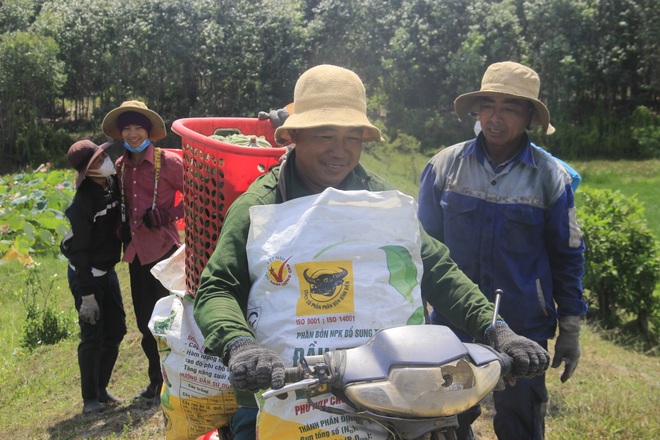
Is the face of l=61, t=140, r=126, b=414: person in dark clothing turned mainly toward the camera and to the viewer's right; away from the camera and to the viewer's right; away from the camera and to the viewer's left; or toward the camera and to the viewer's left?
toward the camera and to the viewer's right

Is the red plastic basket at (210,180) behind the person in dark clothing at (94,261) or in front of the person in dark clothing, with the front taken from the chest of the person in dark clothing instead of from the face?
in front

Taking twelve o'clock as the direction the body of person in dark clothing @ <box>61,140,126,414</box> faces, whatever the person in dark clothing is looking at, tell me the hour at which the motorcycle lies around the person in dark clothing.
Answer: The motorcycle is roughly at 1 o'clock from the person in dark clothing.

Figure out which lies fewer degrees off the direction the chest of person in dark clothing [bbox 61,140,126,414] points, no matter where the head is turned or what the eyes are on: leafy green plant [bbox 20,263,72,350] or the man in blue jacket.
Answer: the man in blue jacket

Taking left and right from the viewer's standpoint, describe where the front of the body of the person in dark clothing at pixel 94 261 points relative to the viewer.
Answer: facing the viewer and to the right of the viewer

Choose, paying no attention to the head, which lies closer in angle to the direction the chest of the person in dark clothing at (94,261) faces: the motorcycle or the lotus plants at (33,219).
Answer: the motorcycle

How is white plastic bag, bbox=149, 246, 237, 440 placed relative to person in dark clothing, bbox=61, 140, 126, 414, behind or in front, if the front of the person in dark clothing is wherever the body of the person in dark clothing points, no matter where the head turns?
in front

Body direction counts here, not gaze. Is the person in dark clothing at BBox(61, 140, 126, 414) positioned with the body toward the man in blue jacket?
yes

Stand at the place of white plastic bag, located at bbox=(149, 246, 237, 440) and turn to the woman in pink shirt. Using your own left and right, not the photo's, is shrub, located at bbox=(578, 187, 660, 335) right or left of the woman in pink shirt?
right

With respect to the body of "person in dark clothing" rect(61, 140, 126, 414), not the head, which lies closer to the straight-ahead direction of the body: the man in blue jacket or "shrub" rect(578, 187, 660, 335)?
the man in blue jacket
